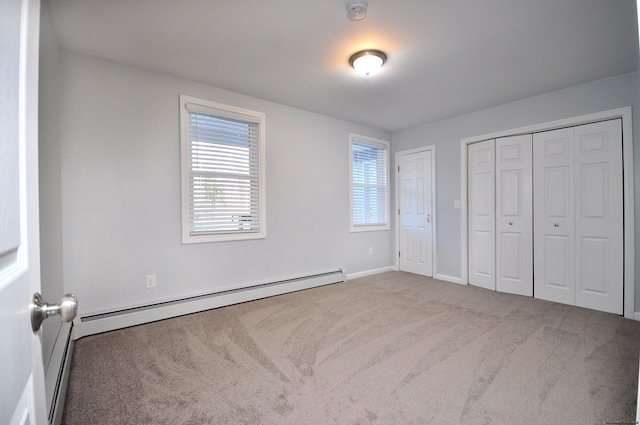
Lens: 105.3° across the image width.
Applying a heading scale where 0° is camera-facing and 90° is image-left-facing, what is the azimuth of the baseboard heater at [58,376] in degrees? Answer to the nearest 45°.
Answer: approximately 270°

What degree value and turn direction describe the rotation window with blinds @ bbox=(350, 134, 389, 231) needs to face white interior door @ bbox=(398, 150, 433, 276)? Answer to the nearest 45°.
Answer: approximately 45° to its left

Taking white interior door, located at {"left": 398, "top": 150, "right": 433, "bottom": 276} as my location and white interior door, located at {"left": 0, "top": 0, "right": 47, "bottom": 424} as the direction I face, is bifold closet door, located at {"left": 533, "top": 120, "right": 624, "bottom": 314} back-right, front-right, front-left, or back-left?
front-left

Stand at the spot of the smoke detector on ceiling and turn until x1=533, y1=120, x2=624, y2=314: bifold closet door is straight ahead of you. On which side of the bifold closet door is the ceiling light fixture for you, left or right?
left

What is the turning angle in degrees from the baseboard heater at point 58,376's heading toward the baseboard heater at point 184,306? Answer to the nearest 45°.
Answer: approximately 45° to its left

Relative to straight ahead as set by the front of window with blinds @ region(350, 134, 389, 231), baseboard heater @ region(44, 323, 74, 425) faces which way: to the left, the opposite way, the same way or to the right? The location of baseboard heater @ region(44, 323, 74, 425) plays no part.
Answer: to the left

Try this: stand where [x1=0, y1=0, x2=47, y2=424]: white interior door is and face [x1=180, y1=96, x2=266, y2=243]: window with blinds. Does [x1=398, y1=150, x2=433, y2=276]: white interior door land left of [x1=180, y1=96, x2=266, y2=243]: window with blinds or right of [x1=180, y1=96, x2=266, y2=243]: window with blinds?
right

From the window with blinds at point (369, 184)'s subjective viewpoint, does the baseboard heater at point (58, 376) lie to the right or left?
on its right

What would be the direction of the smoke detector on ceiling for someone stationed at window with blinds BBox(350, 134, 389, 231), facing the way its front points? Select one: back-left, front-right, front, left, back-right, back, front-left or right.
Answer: front-right

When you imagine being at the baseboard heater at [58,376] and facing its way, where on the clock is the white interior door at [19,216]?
The white interior door is roughly at 3 o'clock from the baseboard heater.

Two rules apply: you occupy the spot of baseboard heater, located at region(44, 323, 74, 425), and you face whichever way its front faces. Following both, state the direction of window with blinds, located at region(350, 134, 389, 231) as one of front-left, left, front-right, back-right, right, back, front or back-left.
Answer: front
